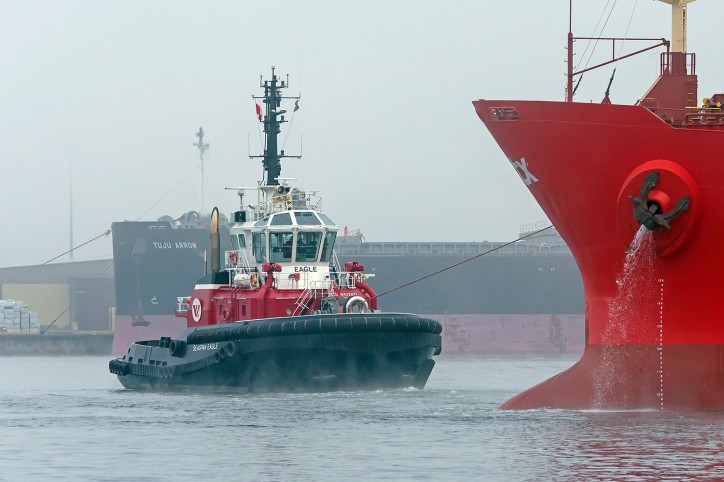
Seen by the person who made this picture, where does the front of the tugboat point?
facing the viewer and to the right of the viewer
